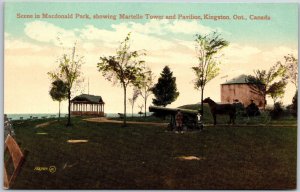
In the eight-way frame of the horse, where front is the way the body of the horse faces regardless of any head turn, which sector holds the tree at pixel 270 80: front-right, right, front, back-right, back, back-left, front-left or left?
back

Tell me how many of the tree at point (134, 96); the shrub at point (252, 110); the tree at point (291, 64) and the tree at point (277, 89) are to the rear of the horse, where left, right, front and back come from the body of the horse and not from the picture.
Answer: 3

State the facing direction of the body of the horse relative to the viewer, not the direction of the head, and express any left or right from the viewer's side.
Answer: facing to the left of the viewer

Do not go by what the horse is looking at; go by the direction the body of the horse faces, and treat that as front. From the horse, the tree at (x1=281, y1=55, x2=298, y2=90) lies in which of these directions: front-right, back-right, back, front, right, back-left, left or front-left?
back

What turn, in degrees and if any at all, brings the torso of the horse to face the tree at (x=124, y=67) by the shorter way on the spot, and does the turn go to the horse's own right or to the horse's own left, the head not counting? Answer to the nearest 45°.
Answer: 0° — it already faces it

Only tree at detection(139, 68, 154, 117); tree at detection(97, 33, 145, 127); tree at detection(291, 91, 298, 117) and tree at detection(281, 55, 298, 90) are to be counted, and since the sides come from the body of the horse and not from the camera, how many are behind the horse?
2
